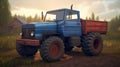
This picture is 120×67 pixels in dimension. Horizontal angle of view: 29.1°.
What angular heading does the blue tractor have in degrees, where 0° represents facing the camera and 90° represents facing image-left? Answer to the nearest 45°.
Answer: approximately 45°

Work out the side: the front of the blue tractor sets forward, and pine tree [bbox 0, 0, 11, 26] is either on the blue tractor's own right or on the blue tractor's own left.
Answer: on the blue tractor's own right
